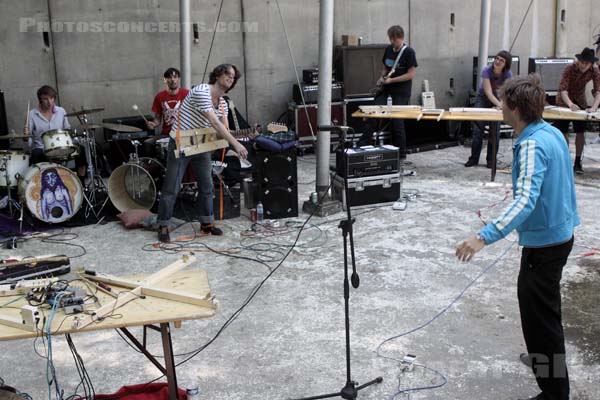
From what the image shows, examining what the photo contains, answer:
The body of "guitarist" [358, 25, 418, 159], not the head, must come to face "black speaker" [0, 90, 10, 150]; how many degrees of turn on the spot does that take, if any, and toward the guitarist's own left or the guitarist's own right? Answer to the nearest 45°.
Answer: approximately 45° to the guitarist's own right

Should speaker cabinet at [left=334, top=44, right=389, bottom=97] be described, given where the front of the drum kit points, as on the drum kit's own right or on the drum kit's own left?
on the drum kit's own left

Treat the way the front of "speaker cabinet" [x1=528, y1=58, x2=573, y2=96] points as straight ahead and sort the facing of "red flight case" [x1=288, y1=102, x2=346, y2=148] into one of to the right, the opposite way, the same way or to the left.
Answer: the same way

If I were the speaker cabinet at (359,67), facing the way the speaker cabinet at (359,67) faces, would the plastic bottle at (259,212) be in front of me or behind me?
in front

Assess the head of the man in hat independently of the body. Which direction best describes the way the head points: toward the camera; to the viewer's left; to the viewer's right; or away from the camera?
toward the camera

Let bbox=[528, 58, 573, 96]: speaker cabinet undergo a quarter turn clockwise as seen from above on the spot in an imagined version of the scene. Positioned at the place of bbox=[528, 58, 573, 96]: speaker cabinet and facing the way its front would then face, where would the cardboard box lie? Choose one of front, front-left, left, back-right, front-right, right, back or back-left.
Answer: front-left

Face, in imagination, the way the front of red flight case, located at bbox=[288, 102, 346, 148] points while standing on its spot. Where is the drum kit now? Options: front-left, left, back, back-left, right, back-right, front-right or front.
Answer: front-right

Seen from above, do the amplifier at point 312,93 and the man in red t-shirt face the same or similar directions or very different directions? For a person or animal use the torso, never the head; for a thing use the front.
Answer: same or similar directions

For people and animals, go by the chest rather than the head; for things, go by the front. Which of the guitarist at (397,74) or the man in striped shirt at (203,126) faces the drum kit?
the guitarist at (397,74)

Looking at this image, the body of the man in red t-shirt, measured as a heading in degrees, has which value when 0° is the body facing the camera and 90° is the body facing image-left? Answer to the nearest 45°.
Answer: approximately 0°

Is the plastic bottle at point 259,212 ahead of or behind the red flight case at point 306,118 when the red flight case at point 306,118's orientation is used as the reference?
ahead

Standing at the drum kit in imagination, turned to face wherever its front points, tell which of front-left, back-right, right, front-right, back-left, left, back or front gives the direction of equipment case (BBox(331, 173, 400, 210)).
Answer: left

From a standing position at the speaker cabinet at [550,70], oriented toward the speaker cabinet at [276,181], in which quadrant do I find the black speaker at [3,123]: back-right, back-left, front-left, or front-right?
front-right

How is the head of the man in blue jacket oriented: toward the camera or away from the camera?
away from the camera

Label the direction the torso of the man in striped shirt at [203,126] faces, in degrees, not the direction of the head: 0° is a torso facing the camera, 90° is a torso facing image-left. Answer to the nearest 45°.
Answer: approximately 315°

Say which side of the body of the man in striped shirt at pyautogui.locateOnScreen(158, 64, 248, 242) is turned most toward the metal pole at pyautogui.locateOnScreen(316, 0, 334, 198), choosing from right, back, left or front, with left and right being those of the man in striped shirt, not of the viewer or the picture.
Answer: left

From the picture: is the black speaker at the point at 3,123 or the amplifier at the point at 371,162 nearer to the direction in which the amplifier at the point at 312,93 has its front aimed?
the amplifier

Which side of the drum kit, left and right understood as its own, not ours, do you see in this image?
front

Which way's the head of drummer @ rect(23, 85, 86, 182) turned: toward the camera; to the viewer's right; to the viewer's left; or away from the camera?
toward the camera

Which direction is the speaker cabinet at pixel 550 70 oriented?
toward the camera

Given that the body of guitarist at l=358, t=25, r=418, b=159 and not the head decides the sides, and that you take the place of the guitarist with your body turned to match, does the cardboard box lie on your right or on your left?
on your right

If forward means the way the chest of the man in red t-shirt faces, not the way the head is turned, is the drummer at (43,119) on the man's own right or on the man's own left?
on the man's own right

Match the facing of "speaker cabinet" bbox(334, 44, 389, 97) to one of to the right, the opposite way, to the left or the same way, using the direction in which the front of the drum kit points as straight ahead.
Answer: the same way
